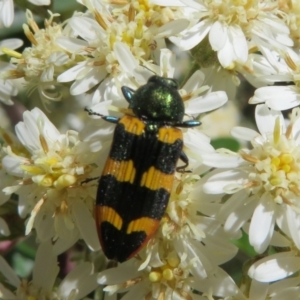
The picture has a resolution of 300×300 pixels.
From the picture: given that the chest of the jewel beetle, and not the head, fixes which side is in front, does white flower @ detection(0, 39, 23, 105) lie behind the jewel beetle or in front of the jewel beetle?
in front

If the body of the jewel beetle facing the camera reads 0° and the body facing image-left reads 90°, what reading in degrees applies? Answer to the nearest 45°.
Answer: approximately 180°

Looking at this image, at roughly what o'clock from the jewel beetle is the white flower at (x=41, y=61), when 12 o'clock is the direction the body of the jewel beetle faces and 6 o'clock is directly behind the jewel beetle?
The white flower is roughly at 11 o'clock from the jewel beetle.

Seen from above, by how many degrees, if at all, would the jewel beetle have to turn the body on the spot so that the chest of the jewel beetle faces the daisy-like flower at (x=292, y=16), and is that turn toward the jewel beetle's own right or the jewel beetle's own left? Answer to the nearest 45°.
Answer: approximately 45° to the jewel beetle's own right

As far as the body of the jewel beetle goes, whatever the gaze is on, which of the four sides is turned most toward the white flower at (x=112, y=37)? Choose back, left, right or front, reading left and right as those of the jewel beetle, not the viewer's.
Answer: front

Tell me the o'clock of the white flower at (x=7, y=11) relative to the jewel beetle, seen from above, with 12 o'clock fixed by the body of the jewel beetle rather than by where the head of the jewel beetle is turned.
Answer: The white flower is roughly at 11 o'clock from the jewel beetle.

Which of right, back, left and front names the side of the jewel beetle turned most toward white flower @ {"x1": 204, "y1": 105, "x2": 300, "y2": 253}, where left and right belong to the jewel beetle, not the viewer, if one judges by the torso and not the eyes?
right

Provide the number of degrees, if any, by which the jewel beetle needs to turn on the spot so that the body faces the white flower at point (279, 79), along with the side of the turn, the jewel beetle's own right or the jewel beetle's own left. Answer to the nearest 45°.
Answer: approximately 45° to the jewel beetle's own right
